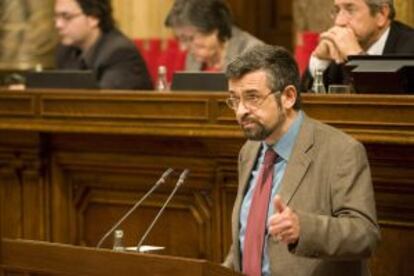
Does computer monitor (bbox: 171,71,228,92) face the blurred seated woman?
yes

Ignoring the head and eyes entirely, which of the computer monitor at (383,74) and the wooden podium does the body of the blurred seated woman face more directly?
the wooden podium

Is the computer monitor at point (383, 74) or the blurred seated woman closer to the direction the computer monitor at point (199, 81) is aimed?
the blurred seated woman

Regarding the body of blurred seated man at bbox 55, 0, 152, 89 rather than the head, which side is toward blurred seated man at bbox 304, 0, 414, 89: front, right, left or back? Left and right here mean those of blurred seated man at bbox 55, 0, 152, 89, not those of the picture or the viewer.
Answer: left

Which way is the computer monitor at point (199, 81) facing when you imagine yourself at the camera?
facing away from the viewer

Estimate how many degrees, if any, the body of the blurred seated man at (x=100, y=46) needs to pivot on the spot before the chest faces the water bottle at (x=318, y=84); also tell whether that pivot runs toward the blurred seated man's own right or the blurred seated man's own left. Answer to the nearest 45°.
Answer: approximately 90° to the blurred seated man's own left

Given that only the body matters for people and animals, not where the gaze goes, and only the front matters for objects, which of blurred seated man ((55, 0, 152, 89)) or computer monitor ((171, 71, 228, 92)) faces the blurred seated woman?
the computer monitor

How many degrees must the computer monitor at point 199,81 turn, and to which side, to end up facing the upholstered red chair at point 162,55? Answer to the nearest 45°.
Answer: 0° — it already faces it

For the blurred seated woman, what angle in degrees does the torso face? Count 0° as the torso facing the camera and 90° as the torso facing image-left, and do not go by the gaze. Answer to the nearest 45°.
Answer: approximately 45°
